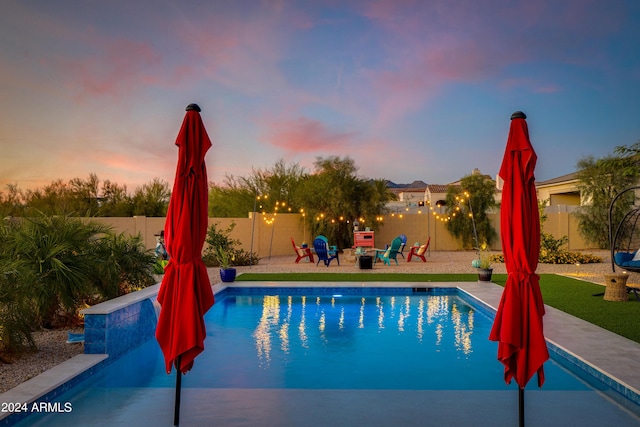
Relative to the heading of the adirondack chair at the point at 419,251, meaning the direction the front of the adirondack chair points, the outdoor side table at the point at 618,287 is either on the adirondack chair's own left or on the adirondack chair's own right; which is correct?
on the adirondack chair's own left

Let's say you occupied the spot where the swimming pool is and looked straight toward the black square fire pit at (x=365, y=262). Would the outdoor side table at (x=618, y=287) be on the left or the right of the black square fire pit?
right

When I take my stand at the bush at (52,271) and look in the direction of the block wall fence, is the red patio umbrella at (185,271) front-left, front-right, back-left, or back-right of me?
back-right

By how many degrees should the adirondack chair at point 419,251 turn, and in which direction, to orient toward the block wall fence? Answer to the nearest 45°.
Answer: approximately 45° to its right

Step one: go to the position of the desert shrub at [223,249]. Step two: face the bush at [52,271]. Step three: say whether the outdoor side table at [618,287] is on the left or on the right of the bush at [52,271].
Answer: left

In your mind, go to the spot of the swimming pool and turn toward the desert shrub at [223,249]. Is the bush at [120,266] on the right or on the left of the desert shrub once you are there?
left

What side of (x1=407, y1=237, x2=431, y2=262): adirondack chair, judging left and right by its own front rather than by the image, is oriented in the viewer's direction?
left

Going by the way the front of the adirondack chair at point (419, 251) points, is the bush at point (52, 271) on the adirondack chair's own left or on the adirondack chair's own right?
on the adirondack chair's own left

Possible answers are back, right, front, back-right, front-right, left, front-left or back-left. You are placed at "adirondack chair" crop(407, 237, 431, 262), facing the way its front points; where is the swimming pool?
left

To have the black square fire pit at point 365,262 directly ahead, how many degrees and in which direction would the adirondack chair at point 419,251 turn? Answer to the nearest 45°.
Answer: approximately 45° to its left

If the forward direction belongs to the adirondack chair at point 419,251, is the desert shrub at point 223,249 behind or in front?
in front

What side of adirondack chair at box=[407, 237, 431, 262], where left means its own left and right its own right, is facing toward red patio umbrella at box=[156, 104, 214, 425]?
left

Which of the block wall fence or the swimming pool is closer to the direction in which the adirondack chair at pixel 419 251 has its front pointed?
the block wall fence
